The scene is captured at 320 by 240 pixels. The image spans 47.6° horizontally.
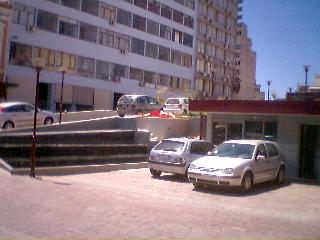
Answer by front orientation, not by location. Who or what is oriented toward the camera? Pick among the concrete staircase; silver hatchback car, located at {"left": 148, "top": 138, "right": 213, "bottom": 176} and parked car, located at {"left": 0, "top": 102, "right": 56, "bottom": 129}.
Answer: the concrete staircase

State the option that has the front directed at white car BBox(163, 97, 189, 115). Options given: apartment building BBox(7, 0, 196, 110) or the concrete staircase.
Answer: the apartment building

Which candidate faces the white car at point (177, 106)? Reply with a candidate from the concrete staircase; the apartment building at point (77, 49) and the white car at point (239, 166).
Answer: the apartment building

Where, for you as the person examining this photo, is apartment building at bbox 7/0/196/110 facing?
facing the viewer and to the right of the viewer

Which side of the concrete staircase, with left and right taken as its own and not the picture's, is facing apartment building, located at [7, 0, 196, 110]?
back

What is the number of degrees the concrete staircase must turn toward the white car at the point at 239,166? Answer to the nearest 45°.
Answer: approximately 45° to its left

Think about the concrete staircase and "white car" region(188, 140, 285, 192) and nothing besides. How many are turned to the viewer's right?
0

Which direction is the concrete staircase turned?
toward the camera
